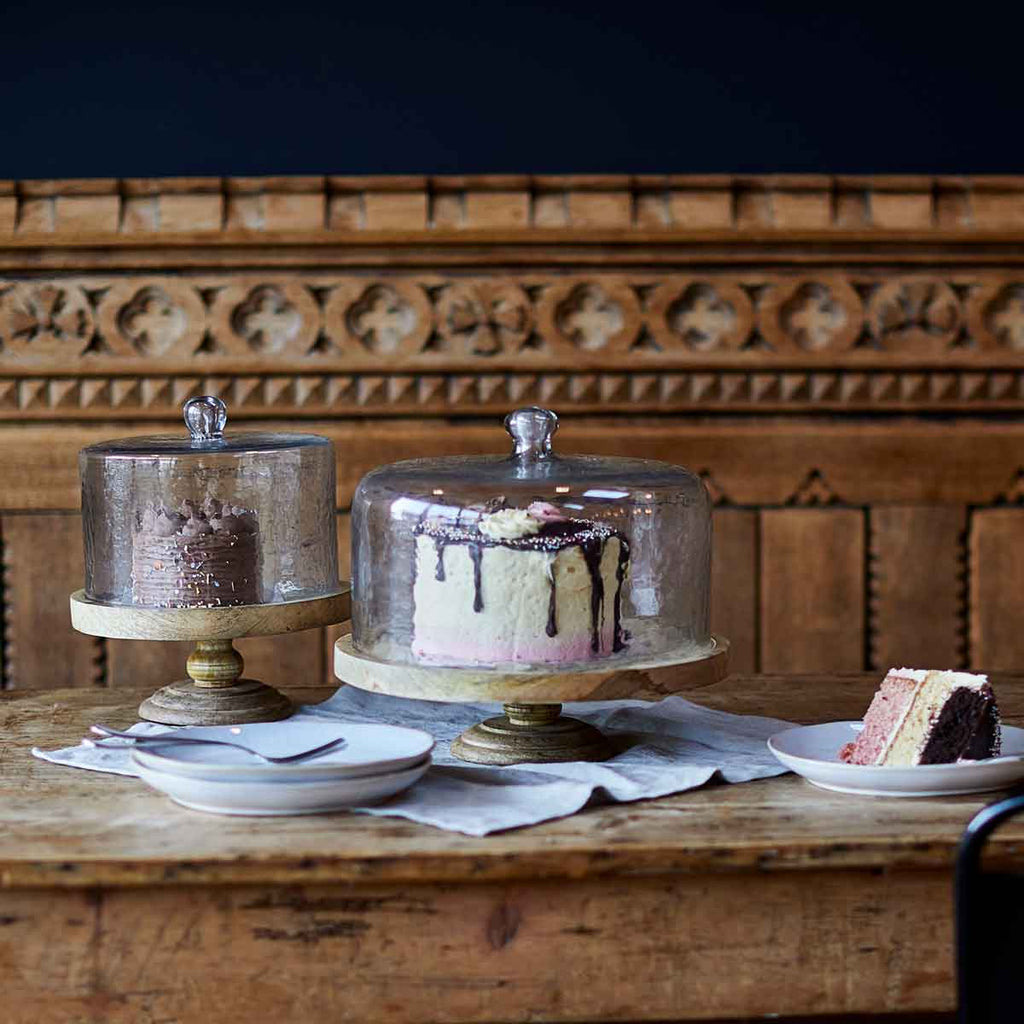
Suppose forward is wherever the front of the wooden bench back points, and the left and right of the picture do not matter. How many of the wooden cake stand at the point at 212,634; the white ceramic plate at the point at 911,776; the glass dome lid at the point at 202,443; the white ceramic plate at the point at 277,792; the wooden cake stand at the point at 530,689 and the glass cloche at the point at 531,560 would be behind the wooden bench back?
0

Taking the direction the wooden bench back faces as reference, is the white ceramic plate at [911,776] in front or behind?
in front

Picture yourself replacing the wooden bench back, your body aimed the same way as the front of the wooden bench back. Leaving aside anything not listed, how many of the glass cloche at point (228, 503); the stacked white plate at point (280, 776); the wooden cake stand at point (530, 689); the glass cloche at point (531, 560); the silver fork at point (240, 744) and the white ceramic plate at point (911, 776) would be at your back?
0

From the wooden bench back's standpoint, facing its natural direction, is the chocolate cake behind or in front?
in front

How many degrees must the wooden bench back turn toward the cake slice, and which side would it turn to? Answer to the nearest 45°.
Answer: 0° — it already faces it

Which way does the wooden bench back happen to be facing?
toward the camera

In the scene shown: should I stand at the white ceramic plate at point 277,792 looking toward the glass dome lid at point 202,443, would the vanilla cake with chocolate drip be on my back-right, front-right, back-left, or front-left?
front-right

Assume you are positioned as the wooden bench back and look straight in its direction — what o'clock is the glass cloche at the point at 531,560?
The glass cloche is roughly at 12 o'clock from the wooden bench back.

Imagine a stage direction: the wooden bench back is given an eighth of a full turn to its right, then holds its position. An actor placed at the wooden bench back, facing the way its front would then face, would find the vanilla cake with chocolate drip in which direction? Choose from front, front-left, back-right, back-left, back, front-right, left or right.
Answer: front-left
